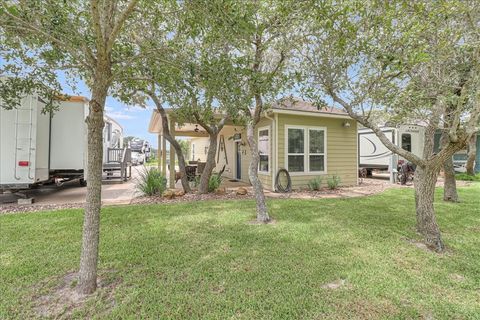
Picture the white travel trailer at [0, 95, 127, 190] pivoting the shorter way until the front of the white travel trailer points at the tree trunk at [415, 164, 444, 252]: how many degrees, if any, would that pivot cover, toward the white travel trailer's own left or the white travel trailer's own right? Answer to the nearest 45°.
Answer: approximately 90° to the white travel trailer's own right

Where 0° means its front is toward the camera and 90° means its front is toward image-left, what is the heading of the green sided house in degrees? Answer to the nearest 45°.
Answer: approximately 45°

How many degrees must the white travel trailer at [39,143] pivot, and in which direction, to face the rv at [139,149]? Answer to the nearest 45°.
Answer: approximately 45° to its left

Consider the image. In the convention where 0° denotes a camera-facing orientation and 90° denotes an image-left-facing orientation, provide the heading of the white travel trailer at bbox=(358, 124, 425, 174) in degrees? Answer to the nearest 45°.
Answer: approximately 135°

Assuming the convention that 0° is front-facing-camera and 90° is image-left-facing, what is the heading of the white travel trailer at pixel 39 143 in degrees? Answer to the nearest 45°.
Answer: approximately 225°

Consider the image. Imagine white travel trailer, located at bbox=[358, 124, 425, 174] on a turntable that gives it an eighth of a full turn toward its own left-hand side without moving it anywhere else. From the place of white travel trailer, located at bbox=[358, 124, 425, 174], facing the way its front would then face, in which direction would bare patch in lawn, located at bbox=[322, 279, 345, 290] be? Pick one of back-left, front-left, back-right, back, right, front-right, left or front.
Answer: left

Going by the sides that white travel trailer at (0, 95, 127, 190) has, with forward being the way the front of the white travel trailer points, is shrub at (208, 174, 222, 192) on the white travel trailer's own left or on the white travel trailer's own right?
on the white travel trailer's own right
